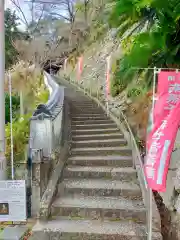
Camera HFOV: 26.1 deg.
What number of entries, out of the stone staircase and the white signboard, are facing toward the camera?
2

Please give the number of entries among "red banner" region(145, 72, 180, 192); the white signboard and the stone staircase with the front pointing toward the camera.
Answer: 3

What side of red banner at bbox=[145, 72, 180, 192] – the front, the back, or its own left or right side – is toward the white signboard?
right

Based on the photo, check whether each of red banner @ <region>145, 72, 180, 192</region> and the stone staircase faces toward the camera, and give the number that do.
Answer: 2

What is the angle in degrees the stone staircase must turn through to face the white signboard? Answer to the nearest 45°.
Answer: approximately 45° to its right

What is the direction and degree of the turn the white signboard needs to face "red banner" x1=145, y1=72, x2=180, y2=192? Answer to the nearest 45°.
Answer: approximately 45° to its left

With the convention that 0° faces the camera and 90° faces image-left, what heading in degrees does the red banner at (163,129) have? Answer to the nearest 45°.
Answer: approximately 0°
